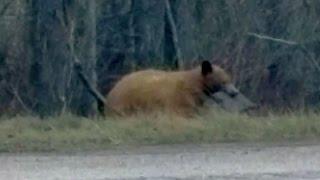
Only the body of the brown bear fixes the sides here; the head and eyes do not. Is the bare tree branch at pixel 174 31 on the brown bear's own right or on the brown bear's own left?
on the brown bear's own left

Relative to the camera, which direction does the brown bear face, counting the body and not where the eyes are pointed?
to the viewer's right

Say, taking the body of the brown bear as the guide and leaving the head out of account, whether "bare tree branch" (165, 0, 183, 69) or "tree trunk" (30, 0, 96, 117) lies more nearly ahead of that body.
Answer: the bare tree branch

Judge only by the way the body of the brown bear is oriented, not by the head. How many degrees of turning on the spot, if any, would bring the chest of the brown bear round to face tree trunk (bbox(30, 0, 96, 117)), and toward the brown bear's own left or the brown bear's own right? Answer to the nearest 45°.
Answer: approximately 135° to the brown bear's own left

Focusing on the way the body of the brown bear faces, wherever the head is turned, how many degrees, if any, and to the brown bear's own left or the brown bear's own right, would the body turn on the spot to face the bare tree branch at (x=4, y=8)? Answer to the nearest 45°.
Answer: approximately 135° to the brown bear's own left
